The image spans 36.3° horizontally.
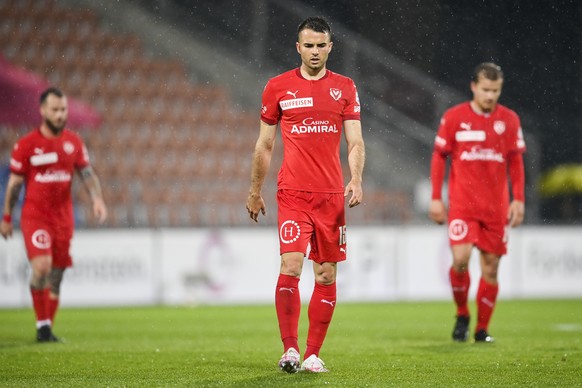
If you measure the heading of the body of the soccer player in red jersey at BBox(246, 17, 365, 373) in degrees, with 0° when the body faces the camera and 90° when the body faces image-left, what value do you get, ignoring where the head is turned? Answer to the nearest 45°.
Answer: approximately 0°

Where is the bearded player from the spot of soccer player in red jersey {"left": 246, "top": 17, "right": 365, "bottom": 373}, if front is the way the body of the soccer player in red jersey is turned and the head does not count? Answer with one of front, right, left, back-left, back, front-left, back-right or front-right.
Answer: back-right

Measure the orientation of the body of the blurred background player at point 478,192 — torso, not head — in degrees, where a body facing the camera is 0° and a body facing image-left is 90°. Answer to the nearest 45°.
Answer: approximately 0°

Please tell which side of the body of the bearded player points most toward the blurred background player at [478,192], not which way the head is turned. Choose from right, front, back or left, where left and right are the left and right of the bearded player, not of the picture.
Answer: left

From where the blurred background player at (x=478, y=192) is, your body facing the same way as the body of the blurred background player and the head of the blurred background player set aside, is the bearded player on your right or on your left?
on your right

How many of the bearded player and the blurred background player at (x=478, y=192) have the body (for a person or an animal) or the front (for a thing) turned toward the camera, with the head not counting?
2
